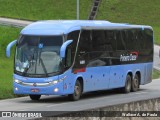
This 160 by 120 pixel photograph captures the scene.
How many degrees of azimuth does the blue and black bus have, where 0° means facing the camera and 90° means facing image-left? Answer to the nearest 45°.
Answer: approximately 45°
